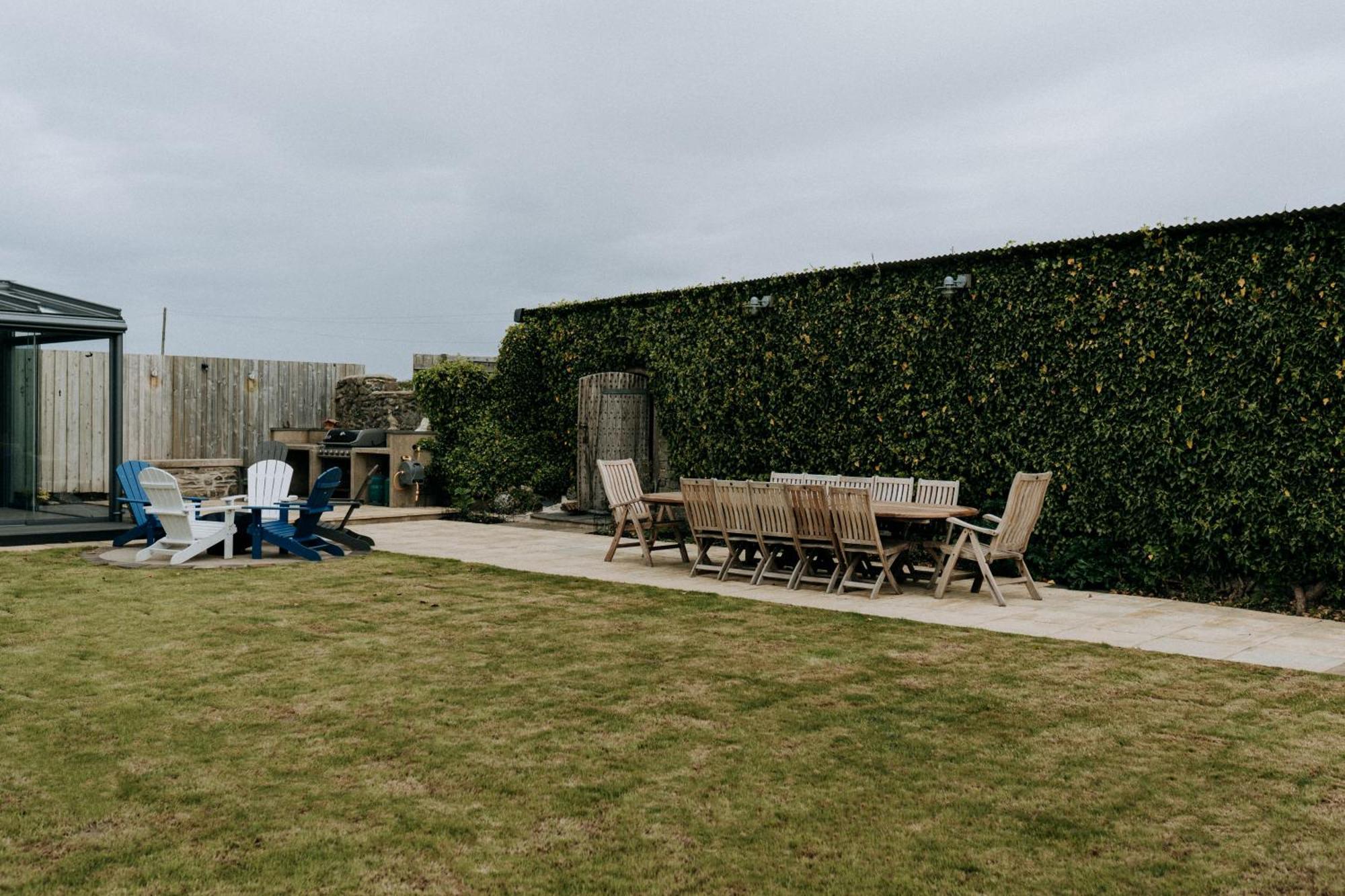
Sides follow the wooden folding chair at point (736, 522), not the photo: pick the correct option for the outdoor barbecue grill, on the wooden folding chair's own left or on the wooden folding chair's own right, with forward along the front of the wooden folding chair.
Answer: on the wooden folding chair's own left

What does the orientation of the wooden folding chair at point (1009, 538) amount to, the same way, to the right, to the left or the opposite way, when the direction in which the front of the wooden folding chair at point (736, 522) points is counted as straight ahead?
to the left

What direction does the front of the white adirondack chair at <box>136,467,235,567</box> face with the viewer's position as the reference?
facing away from the viewer and to the right of the viewer

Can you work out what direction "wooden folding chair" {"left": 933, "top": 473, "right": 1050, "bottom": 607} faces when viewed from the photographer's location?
facing away from the viewer and to the left of the viewer

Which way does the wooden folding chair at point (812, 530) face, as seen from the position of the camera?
facing away from the viewer and to the right of the viewer

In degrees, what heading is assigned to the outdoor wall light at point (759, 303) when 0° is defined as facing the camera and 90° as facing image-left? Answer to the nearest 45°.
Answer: approximately 45°

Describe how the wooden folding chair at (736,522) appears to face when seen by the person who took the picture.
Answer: facing away from the viewer and to the right of the viewer

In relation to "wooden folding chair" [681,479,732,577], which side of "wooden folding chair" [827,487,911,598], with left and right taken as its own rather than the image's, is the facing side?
left

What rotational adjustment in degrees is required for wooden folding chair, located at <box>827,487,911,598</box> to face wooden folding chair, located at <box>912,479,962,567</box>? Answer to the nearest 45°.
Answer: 0° — it already faces it

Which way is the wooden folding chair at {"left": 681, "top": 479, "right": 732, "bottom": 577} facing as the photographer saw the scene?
facing away from the viewer and to the right of the viewer

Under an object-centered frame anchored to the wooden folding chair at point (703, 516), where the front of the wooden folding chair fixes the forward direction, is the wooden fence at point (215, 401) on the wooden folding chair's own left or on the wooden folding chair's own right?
on the wooden folding chair's own left

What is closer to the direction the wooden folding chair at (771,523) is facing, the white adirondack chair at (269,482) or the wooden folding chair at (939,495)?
the wooden folding chair
